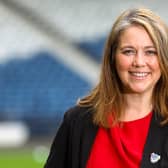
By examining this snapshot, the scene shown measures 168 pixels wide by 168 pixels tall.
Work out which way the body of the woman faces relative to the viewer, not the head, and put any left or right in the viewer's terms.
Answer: facing the viewer
